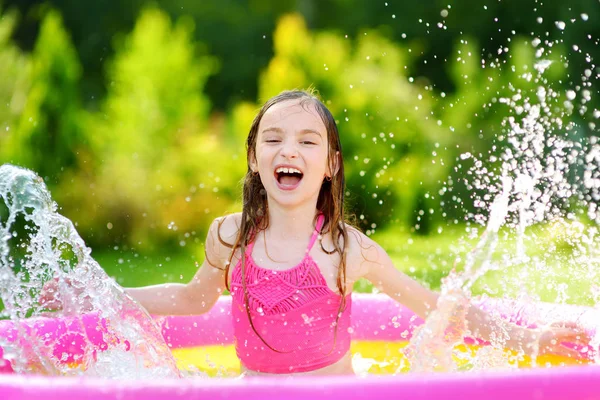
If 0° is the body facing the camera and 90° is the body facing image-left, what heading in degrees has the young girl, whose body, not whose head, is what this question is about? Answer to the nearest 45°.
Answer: approximately 0°

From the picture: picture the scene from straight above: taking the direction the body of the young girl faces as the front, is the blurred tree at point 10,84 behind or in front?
behind

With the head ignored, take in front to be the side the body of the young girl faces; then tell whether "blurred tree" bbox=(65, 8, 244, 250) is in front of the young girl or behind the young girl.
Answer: behind
